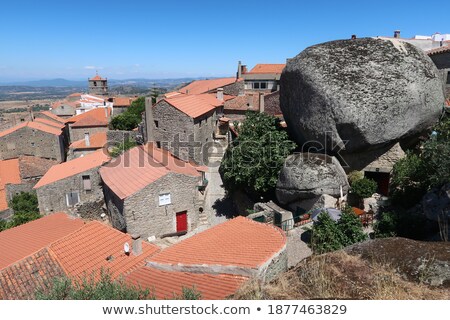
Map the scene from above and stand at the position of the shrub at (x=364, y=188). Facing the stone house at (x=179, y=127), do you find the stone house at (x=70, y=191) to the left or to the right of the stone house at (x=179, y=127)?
left

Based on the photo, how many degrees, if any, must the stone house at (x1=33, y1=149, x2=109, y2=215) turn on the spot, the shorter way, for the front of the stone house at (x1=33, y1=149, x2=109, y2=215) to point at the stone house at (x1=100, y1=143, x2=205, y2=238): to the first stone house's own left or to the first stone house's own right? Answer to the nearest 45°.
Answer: approximately 45° to the first stone house's own left

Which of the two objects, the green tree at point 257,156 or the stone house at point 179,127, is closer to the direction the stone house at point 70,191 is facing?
the green tree

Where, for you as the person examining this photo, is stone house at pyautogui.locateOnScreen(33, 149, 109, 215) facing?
facing the viewer

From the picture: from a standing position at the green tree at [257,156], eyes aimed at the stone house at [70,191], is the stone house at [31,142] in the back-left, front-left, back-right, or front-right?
front-right

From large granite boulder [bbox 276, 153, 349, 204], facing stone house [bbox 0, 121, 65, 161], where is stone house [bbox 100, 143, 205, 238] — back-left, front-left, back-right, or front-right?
front-left

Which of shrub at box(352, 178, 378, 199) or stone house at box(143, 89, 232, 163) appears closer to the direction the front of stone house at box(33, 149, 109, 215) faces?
the shrub

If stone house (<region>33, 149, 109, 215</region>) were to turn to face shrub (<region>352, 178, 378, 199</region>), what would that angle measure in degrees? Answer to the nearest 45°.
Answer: approximately 45° to its left
